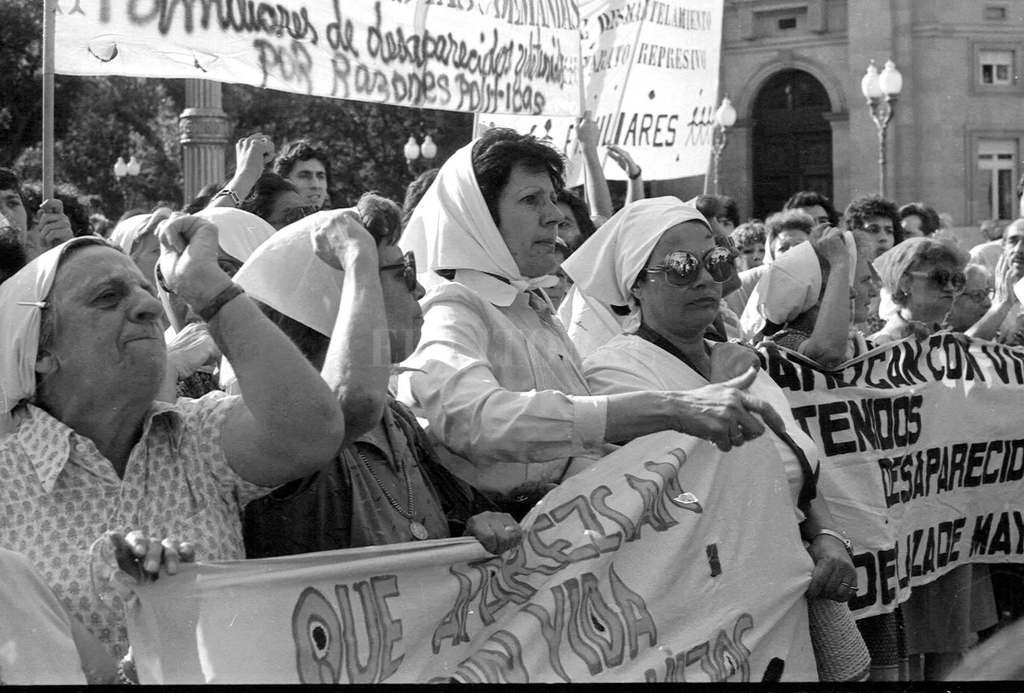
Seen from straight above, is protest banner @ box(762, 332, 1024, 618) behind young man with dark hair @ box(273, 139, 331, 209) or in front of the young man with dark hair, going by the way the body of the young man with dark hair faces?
in front

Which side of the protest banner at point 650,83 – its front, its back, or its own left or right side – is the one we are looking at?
front

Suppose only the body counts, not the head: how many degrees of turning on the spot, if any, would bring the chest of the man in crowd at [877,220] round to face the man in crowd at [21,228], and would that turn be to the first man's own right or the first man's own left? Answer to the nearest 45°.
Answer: approximately 90° to the first man's own right

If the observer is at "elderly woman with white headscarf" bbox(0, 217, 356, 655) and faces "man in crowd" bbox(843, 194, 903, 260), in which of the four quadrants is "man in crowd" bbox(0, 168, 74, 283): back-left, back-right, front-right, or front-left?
front-left

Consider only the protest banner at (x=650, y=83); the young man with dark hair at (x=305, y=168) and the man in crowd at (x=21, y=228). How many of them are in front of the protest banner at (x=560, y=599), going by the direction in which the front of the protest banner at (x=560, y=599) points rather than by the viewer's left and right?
0

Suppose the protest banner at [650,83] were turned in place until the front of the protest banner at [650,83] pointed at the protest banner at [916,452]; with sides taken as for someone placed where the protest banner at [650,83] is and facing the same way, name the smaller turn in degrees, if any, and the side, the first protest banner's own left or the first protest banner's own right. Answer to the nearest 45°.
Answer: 0° — it already faces it

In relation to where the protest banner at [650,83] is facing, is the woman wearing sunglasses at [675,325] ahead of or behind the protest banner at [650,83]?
ahead

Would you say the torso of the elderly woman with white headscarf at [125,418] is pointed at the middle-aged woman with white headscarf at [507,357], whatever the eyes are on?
no

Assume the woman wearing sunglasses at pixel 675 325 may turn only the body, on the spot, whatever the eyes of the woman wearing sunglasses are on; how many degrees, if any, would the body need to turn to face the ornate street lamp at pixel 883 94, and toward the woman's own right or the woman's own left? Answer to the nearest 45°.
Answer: approximately 135° to the woman's own left

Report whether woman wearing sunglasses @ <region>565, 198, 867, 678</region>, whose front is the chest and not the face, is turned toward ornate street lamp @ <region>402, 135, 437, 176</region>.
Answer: no

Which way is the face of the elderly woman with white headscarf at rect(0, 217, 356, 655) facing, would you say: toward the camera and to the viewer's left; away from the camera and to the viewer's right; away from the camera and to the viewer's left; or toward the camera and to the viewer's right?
toward the camera and to the viewer's right

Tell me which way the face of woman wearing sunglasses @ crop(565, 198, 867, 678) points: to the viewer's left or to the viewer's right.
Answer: to the viewer's right

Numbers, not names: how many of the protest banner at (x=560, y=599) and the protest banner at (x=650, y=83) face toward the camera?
2

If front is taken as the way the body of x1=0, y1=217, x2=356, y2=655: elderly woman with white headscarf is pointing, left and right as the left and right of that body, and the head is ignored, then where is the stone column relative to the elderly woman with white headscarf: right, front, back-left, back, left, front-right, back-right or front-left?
back-left

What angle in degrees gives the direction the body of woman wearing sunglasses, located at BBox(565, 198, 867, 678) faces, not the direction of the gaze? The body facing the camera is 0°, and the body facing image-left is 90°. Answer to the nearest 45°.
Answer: approximately 315°

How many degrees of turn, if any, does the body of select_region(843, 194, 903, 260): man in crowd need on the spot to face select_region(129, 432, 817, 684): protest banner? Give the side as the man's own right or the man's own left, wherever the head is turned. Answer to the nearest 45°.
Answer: approximately 45° to the man's own right

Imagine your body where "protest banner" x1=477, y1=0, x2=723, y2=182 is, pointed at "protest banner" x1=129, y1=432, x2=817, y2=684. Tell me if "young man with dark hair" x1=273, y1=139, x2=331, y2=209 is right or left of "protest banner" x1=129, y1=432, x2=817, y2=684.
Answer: right

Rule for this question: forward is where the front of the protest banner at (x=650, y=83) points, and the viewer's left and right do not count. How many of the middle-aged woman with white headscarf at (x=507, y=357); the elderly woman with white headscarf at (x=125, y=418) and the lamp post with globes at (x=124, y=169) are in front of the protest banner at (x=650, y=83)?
2
